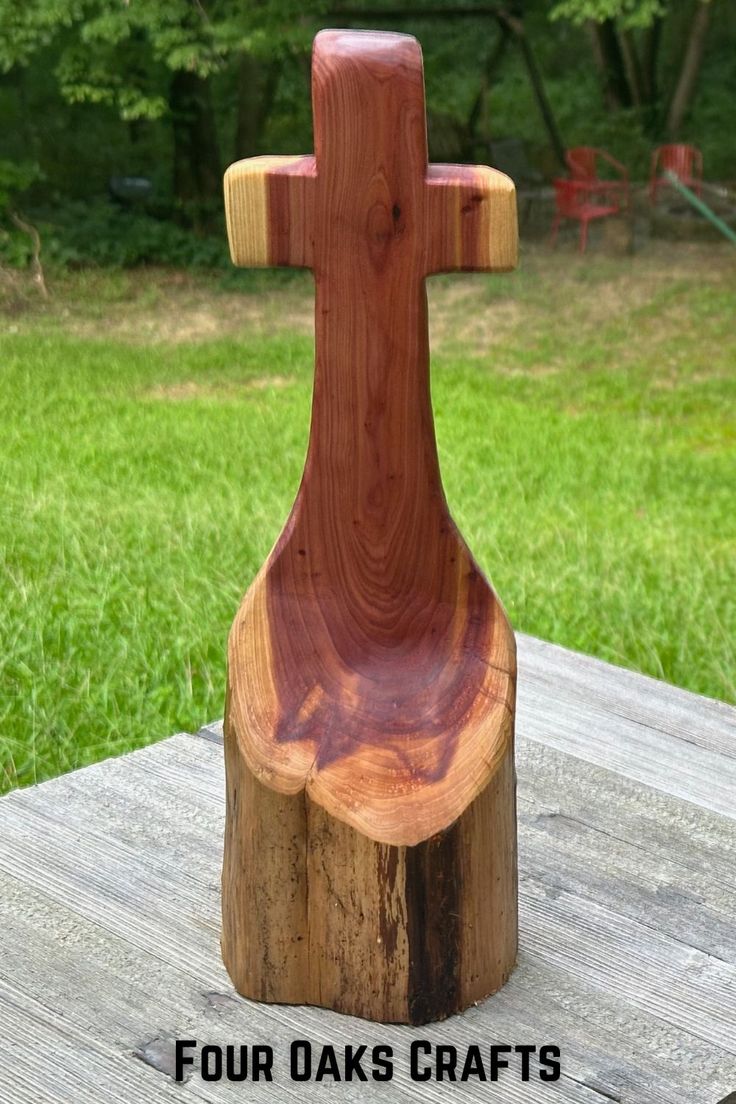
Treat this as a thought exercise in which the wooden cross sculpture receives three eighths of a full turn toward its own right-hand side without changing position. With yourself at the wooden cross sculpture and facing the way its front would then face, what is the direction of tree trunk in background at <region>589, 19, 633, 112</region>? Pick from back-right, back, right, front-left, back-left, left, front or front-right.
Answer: front-right

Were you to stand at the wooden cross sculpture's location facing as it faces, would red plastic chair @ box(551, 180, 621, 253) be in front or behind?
behind

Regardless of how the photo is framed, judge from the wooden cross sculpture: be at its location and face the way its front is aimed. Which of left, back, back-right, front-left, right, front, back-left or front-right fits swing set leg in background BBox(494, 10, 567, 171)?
back

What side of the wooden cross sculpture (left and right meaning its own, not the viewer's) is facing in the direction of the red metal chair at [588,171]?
back

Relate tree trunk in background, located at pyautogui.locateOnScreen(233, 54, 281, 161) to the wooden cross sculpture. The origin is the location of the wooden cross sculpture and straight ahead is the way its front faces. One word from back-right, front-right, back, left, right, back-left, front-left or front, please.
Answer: back
